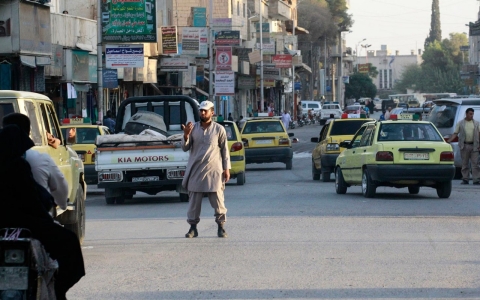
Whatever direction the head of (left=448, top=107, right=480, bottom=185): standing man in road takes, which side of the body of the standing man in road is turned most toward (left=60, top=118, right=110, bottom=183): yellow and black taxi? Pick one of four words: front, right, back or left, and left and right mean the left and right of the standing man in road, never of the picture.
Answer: right

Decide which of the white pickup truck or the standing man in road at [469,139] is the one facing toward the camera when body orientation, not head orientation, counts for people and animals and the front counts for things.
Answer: the standing man in road

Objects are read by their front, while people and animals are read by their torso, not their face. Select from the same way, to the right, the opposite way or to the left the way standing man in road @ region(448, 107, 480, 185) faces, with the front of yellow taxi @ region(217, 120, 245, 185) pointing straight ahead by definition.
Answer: the opposite way

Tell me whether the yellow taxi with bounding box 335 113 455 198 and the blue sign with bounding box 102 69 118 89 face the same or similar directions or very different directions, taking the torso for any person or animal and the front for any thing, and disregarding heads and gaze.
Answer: very different directions

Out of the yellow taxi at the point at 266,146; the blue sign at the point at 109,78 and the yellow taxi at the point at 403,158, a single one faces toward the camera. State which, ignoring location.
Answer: the blue sign

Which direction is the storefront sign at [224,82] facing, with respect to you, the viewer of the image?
facing the viewer

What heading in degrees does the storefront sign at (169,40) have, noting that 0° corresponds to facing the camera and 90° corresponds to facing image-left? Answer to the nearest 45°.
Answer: approximately 0°

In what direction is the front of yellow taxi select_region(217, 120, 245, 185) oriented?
away from the camera

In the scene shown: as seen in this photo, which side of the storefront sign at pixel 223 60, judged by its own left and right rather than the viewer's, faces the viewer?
front

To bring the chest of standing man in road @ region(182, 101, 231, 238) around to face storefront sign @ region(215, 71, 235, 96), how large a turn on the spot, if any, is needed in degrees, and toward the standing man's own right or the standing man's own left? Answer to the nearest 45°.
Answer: approximately 180°

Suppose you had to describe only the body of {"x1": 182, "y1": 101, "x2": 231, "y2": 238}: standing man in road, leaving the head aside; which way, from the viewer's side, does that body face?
toward the camera

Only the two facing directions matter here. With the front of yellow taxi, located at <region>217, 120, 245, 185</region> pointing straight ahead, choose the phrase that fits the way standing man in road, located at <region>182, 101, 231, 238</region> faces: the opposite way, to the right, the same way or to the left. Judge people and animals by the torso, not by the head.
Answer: the opposite way

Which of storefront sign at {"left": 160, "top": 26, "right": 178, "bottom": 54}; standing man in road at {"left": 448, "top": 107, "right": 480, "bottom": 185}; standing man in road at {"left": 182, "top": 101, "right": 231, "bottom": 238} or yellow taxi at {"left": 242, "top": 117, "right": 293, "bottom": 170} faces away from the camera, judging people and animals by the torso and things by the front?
the yellow taxi

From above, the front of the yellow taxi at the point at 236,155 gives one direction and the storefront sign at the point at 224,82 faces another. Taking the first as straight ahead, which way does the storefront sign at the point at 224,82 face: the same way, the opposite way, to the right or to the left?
the opposite way

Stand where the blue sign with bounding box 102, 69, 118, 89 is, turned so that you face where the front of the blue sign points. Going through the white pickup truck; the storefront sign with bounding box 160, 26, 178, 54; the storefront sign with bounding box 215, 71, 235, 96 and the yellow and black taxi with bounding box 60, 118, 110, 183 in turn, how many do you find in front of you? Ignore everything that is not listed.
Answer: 2

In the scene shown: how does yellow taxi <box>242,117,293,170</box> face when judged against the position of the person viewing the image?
facing away from the viewer

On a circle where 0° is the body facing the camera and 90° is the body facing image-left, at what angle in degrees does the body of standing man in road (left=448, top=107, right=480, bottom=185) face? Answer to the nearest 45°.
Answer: approximately 0°

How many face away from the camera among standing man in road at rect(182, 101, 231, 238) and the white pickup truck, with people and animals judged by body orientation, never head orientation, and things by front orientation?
1

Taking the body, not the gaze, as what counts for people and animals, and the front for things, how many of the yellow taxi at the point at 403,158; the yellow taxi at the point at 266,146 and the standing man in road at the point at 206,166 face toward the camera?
1

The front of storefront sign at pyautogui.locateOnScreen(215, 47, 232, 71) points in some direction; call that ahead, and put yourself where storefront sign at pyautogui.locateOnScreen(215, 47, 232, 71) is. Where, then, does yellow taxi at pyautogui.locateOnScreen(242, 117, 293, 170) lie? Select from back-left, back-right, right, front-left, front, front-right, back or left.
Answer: front
